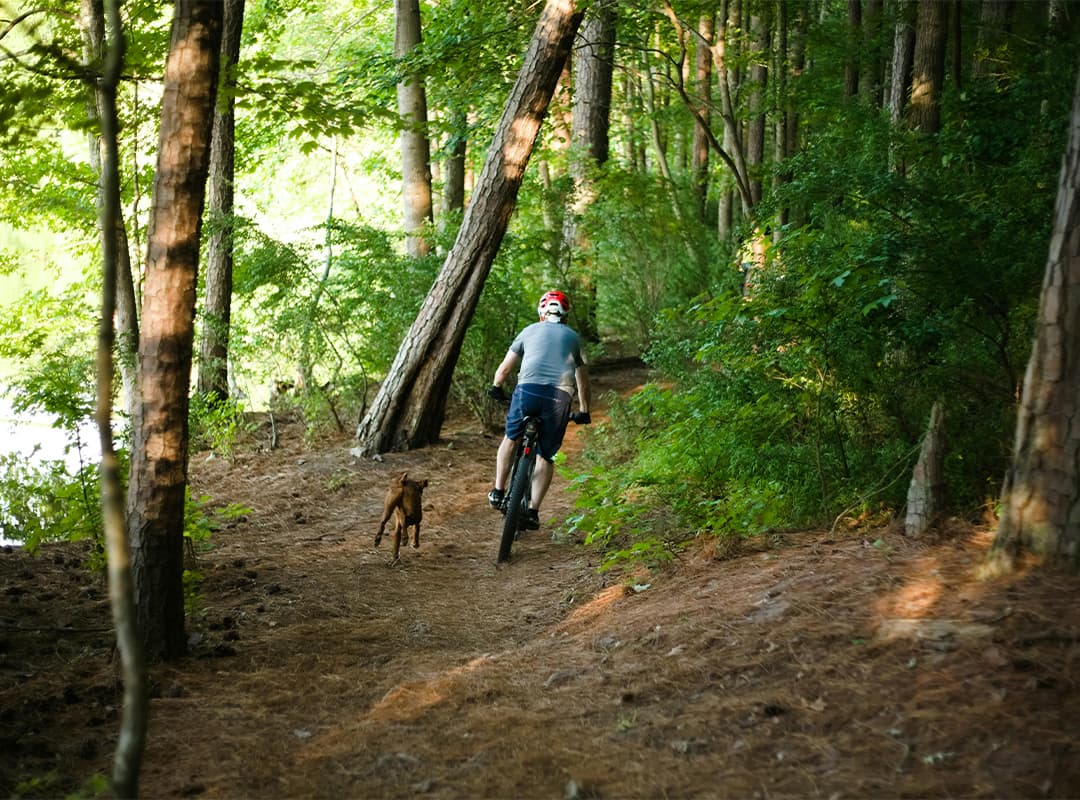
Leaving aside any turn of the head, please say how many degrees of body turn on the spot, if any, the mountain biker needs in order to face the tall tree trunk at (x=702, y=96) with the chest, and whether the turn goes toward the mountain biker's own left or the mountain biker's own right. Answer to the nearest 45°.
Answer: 0° — they already face it

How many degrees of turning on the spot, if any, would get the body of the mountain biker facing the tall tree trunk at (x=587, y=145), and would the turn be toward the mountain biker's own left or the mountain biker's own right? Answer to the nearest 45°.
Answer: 0° — they already face it

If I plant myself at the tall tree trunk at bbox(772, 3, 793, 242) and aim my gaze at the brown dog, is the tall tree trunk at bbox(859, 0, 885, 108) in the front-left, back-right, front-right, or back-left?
back-left

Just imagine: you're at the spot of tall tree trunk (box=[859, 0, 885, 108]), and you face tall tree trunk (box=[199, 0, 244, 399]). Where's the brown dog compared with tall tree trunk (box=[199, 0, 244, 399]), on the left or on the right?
left

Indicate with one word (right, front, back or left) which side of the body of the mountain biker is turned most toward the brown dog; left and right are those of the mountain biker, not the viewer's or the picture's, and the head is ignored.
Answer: left

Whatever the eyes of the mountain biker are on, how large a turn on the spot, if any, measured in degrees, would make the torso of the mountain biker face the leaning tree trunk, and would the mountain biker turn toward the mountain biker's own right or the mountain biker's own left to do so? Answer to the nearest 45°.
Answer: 0° — they already face it

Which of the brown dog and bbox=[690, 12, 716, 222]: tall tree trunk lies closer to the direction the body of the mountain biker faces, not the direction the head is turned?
the tall tree trunk

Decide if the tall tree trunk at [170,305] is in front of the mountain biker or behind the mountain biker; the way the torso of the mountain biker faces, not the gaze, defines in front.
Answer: behind

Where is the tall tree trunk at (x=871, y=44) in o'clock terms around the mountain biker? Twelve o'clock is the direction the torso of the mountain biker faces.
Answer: The tall tree trunk is roughly at 1 o'clock from the mountain biker.

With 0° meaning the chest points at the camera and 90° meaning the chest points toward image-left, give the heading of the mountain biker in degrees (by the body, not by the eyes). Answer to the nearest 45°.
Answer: approximately 180°

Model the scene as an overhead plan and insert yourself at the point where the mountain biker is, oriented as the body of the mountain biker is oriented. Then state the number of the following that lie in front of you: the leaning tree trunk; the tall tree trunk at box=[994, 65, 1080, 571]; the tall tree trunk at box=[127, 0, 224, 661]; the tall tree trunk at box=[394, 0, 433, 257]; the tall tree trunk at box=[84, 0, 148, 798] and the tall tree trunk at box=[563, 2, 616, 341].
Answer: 3
